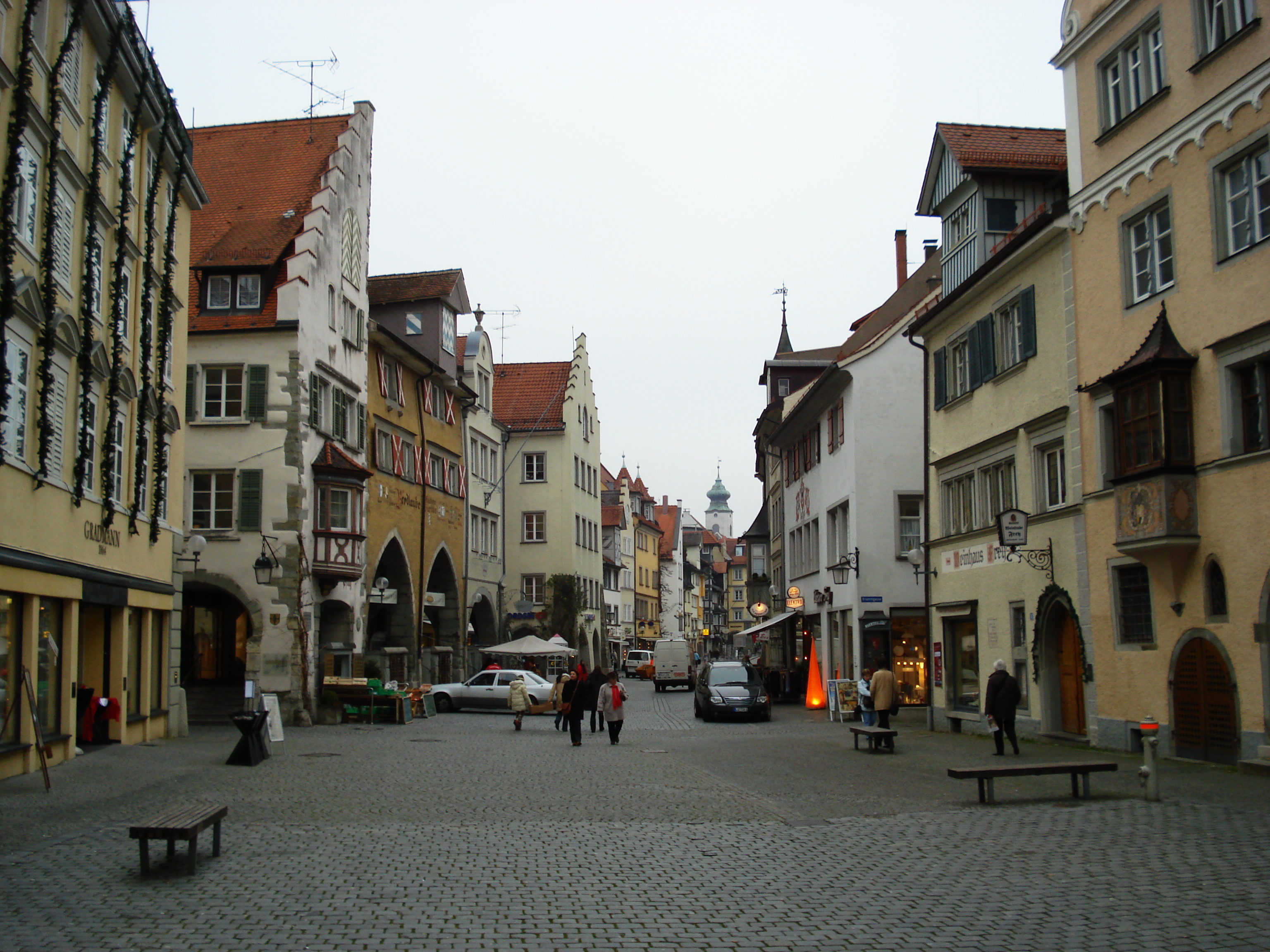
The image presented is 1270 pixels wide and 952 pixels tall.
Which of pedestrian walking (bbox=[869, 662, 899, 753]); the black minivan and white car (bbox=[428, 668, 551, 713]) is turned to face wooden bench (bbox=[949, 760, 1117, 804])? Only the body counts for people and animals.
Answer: the black minivan

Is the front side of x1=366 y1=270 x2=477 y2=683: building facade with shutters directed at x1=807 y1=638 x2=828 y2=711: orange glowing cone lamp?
yes

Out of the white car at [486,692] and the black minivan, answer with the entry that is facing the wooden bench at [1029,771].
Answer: the black minivan

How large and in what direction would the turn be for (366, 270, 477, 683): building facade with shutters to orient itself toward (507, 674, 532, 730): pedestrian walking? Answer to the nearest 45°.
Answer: approximately 45° to its right

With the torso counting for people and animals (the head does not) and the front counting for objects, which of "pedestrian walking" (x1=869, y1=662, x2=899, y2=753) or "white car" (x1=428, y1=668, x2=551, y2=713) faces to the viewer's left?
the white car

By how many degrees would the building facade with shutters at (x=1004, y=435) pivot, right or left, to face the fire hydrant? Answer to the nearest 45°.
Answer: approximately 45° to its left

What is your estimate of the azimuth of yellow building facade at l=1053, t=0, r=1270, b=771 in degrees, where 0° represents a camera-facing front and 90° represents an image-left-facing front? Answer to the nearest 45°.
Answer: approximately 45°

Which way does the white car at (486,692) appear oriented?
to the viewer's left

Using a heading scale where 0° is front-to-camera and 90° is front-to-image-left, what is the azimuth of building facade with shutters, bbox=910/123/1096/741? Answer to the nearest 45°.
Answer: approximately 45°
